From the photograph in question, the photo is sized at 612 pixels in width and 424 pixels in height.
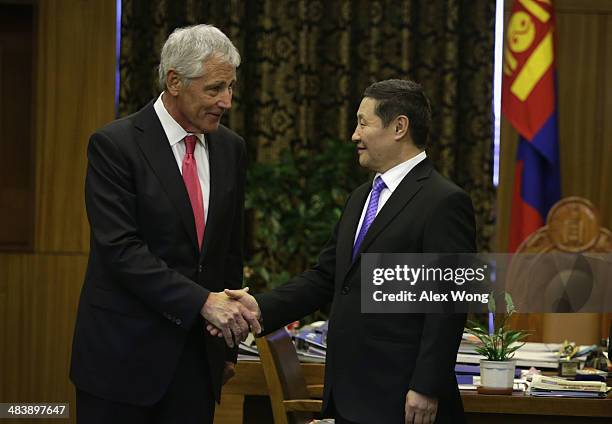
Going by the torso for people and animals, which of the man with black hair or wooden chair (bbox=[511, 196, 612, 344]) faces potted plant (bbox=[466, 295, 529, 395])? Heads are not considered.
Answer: the wooden chair

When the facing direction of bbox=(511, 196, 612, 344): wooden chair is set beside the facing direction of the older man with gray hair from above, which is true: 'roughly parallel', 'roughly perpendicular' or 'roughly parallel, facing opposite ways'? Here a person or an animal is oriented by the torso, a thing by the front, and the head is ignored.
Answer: roughly perpendicular

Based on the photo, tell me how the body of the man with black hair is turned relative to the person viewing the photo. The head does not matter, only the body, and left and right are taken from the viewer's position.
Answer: facing the viewer and to the left of the viewer

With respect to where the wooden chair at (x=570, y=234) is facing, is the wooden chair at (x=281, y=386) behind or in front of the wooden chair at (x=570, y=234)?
in front

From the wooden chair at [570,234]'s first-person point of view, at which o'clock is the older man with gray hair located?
The older man with gray hair is roughly at 1 o'clock from the wooden chair.

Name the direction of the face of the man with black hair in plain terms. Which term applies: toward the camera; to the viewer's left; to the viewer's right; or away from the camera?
to the viewer's left

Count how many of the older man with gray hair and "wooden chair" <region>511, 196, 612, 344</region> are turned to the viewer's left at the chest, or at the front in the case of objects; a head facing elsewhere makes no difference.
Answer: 0

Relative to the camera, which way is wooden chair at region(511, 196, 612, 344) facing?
toward the camera

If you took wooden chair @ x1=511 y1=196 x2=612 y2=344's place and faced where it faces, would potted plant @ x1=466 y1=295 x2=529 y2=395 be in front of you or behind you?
in front

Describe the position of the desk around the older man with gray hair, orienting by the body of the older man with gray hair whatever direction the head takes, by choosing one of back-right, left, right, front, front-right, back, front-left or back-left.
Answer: front-left

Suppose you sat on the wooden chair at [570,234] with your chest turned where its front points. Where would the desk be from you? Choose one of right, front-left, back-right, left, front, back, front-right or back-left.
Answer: front

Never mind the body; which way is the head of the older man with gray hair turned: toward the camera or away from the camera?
toward the camera

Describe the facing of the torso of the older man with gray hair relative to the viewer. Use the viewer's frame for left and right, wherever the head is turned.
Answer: facing the viewer and to the right of the viewer

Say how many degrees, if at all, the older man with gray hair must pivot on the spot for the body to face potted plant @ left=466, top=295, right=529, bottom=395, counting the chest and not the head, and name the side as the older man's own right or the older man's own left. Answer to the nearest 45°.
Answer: approximately 45° to the older man's own left

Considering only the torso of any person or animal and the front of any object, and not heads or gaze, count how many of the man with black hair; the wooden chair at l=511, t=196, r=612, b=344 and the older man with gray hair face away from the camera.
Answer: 0

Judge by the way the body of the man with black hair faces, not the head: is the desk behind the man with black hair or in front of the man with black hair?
behind

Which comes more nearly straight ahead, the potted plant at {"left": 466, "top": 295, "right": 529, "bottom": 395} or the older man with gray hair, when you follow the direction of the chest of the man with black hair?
the older man with gray hair

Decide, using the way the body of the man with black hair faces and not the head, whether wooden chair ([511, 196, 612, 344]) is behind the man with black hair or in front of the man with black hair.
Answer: behind

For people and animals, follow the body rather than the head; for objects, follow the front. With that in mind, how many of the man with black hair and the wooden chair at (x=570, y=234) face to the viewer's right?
0
